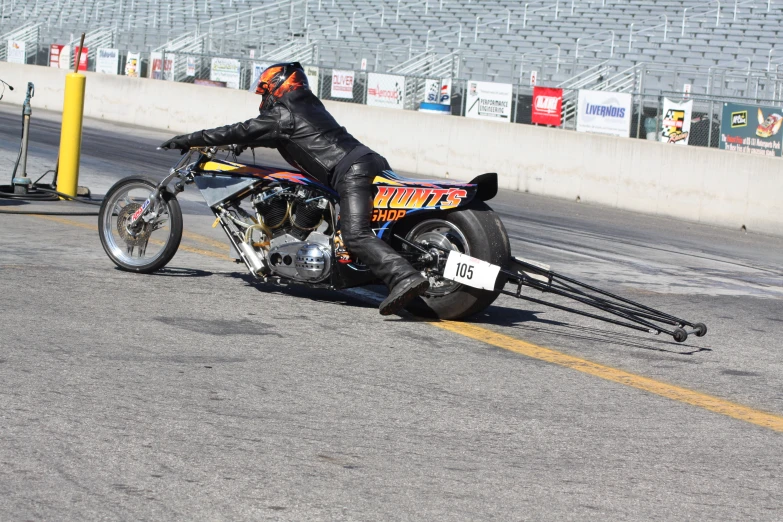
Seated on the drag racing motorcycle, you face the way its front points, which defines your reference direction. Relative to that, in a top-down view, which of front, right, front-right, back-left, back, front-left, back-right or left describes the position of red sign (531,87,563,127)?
front-right

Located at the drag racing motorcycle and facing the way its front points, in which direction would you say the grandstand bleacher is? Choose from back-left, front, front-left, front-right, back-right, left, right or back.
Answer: front-right

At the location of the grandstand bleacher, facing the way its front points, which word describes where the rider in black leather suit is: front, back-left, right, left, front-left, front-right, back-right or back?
front-left

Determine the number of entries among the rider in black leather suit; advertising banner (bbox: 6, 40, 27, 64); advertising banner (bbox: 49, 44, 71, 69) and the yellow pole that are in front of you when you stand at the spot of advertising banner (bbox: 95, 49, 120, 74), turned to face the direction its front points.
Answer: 2

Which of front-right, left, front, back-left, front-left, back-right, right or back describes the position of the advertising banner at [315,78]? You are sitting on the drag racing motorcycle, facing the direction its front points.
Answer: front-right

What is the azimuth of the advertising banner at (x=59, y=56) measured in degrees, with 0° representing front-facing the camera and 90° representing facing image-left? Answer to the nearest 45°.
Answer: approximately 0°

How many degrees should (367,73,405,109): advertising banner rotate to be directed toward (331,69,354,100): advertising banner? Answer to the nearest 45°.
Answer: approximately 90° to its right

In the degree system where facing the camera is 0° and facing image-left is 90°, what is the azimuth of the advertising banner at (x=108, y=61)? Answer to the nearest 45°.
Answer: approximately 0°

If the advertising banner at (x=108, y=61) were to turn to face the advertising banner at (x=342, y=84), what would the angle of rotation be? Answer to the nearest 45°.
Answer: approximately 45° to its left
